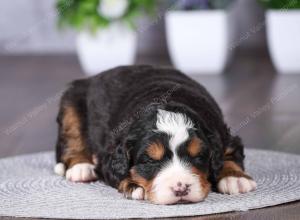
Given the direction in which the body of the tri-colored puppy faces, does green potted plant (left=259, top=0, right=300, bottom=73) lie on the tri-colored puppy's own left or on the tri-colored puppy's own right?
on the tri-colored puppy's own left

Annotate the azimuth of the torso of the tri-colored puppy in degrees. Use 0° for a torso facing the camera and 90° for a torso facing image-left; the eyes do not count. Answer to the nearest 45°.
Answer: approximately 315°

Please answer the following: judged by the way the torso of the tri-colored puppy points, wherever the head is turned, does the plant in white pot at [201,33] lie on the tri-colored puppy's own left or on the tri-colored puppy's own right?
on the tri-colored puppy's own left

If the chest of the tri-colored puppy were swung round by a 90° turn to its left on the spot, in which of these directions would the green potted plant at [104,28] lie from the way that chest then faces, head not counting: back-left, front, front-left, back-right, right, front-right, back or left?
front-left
